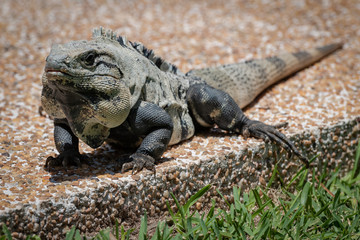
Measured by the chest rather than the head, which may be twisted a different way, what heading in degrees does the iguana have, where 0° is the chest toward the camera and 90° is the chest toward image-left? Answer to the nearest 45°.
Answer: approximately 45°
